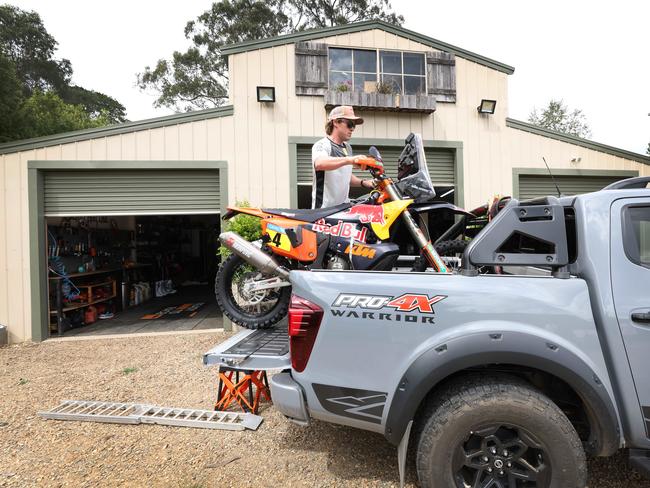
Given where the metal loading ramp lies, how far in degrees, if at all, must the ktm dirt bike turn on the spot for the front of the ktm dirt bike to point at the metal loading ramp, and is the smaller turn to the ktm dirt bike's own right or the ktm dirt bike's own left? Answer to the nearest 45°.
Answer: approximately 180°

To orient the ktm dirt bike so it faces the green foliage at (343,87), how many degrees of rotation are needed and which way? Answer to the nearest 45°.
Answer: approximately 90° to its left

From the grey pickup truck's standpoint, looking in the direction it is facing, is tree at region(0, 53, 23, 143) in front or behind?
behind

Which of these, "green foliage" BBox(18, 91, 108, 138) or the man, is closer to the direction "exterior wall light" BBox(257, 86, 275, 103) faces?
the man

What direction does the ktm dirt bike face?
to the viewer's right

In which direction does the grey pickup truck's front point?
to the viewer's right

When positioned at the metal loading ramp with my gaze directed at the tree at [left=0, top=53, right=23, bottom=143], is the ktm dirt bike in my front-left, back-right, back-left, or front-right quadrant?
back-right

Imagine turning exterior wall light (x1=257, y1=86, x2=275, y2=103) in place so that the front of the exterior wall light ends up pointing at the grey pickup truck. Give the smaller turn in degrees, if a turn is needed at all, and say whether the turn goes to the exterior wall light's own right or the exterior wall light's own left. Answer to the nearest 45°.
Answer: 0° — it already faces it

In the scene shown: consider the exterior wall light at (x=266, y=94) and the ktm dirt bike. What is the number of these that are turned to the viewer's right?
1

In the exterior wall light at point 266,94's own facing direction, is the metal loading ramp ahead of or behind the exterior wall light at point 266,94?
ahead

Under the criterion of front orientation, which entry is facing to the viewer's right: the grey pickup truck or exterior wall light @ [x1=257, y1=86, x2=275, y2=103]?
the grey pickup truck

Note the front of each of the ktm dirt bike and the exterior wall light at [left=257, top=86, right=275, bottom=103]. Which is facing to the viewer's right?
the ktm dirt bike
